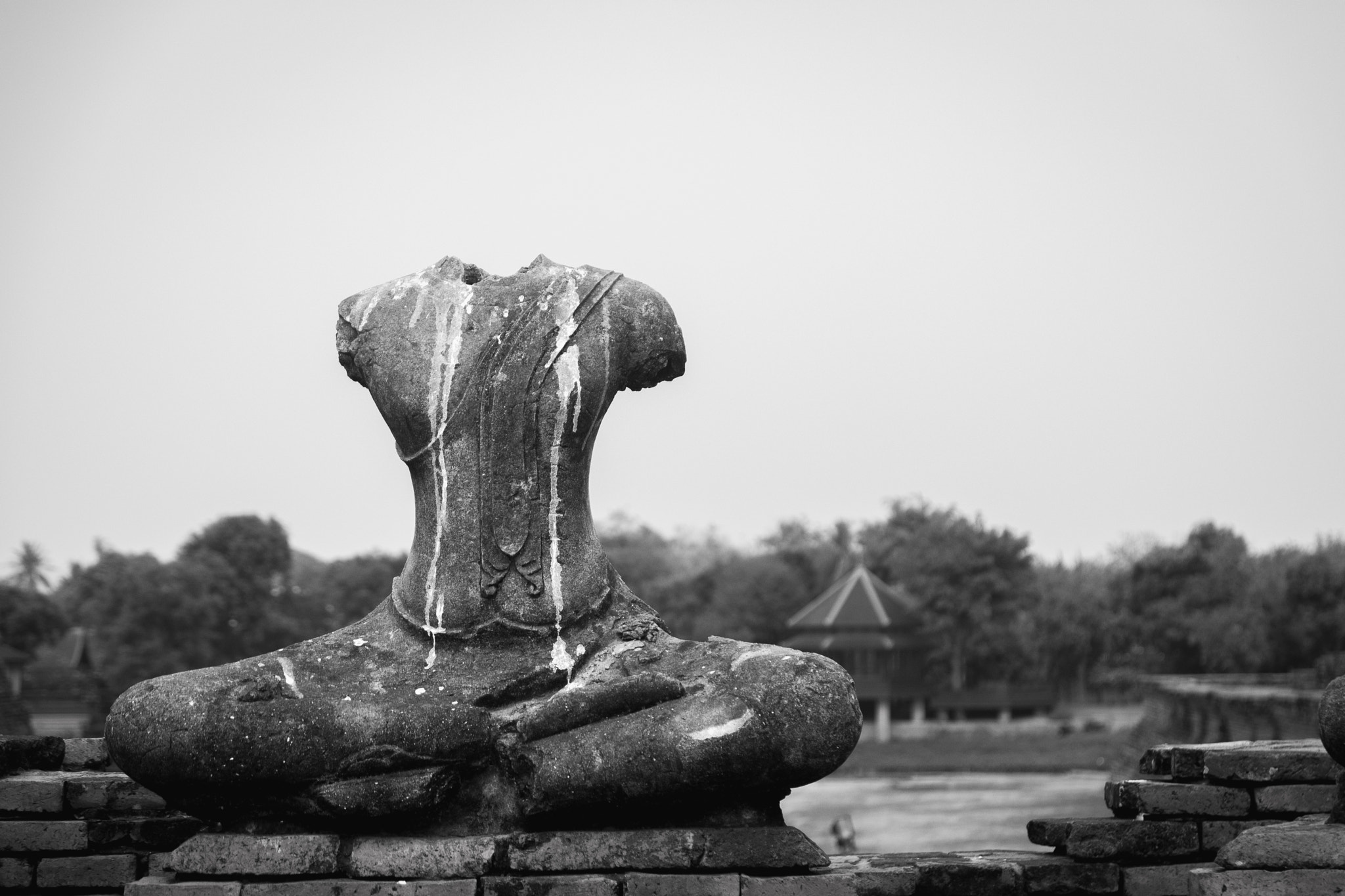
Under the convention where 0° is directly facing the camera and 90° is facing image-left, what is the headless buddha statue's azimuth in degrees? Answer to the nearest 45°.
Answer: approximately 0°
